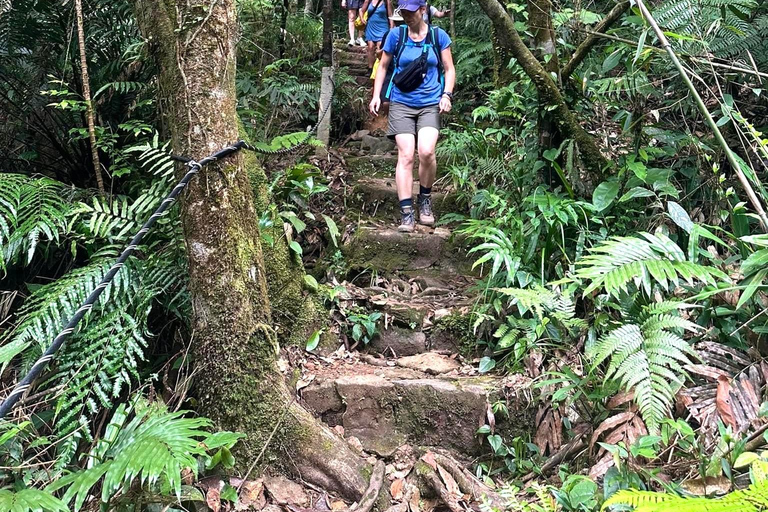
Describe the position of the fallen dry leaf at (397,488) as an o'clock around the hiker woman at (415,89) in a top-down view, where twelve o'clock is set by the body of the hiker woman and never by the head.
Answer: The fallen dry leaf is roughly at 12 o'clock from the hiker woman.

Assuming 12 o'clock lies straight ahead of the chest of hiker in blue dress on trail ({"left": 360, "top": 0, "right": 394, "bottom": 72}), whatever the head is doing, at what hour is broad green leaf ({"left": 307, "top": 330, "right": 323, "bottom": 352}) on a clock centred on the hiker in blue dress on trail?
The broad green leaf is roughly at 12 o'clock from the hiker in blue dress on trail.

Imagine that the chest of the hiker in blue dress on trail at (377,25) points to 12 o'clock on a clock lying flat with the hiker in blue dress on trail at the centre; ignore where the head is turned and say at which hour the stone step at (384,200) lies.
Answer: The stone step is roughly at 12 o'clock from the hiker in blue dress on trail.

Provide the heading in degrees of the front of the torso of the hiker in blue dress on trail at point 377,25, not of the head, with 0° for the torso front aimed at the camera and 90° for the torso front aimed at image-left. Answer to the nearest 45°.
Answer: approximately 0°

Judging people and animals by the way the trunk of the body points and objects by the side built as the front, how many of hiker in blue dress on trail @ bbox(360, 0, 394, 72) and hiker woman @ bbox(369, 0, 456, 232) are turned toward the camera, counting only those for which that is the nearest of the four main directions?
2

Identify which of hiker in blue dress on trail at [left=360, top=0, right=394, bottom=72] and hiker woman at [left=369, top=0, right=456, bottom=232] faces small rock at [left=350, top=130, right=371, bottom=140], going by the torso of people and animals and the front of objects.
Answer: the hiker in blue dress on trail

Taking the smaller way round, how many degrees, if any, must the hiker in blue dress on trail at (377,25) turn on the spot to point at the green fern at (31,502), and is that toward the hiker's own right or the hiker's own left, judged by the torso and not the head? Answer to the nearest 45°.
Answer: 0° — they already face it

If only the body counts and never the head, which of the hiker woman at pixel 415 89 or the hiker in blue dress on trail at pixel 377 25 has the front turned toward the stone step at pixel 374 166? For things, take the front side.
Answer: the hiker in blue dress on trail

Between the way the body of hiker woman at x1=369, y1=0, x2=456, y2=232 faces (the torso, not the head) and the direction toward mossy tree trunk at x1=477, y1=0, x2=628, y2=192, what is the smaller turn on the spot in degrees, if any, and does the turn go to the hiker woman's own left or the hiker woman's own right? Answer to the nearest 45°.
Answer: approximately 45° to the hiker woman's own left
